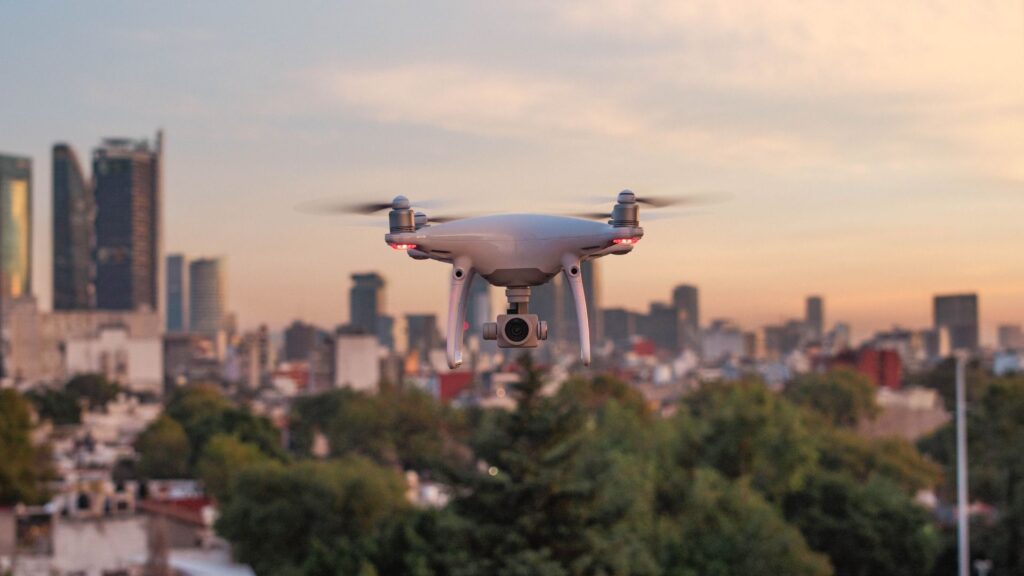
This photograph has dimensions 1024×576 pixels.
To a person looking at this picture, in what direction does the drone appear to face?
facing the viewer

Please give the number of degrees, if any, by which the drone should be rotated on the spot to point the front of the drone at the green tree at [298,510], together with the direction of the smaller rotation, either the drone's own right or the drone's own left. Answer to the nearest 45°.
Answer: approximately 180°

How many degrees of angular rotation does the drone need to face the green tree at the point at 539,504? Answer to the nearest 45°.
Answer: approximately 180°

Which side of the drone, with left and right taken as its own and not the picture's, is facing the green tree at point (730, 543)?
back

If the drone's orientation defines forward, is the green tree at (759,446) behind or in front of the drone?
behind

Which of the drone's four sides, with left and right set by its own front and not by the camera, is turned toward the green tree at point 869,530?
back

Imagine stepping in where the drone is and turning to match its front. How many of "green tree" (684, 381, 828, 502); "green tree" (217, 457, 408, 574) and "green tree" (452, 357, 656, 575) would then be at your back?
3

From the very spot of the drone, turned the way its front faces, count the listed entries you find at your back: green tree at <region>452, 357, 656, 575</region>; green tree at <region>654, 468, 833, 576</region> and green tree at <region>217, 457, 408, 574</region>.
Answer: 3

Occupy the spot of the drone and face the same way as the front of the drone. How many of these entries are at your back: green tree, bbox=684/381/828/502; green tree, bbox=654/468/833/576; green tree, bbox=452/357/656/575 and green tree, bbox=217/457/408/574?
4
